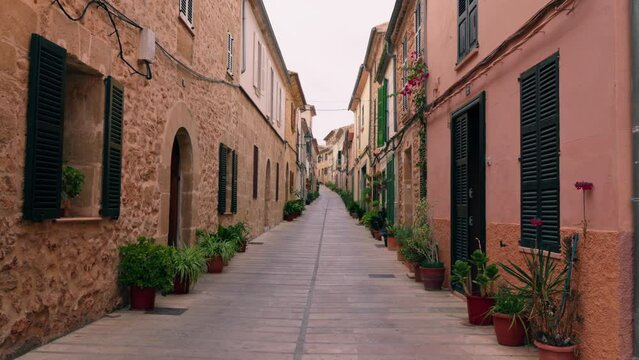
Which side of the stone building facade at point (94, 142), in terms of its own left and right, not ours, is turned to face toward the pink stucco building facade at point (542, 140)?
front

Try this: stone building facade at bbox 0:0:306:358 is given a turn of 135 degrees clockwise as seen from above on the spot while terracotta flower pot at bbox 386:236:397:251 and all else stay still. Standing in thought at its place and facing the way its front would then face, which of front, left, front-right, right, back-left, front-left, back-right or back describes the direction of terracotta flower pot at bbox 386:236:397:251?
back-right

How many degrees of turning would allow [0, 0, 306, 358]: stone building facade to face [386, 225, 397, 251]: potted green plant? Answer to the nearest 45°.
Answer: approximately 90° to its left

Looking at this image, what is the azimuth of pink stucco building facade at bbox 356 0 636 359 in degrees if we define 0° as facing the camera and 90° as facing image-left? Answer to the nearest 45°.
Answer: approximately 45°

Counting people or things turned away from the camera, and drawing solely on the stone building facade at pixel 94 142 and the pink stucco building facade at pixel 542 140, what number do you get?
0

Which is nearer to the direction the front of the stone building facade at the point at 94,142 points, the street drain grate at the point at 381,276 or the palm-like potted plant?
the palm-like potted plant

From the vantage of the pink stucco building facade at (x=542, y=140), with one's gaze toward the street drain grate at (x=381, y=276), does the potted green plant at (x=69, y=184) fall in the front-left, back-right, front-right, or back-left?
front-left

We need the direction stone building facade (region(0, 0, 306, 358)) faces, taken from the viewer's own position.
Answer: facing the viewer and to the right of the viewer

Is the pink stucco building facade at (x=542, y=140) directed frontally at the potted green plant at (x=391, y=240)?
no

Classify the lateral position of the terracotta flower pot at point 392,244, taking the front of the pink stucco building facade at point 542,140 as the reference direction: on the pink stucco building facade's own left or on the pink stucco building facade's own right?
on the pink stucco building facade's own right

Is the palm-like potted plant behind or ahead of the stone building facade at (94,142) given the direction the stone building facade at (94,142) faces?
ahead
